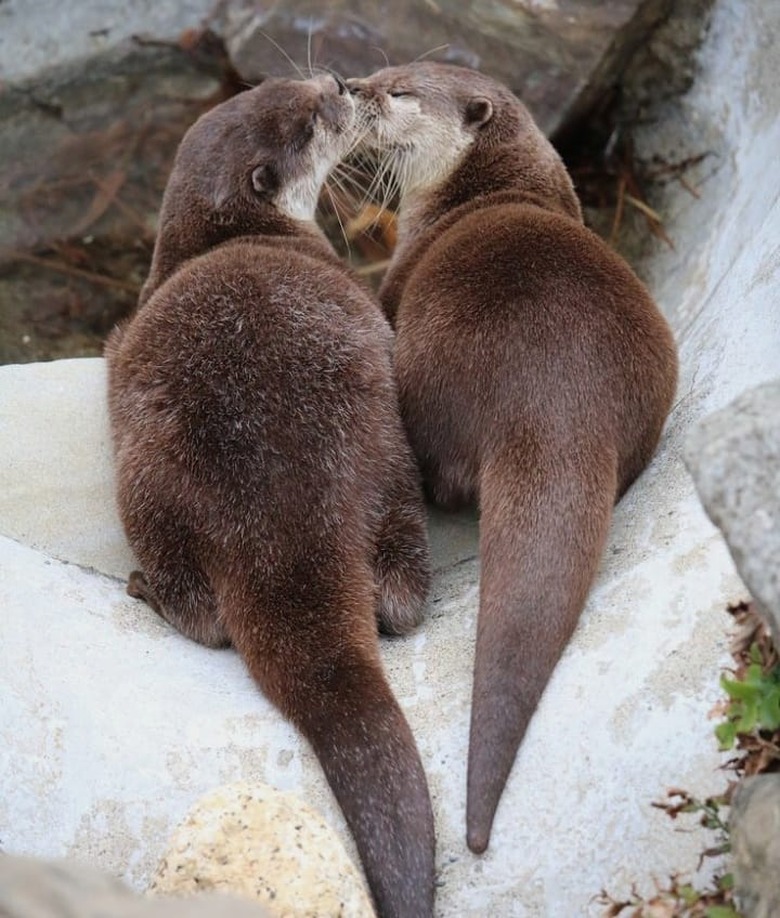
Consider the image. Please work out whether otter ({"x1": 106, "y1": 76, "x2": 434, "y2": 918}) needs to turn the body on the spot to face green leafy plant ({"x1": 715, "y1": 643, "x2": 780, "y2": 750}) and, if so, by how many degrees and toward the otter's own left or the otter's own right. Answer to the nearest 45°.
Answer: approximately 135° to the otter's own right

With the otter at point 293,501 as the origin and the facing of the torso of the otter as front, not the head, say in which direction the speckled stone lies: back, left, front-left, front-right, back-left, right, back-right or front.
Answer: back

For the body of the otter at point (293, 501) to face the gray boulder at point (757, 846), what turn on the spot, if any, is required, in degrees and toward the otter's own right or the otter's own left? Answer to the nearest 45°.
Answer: approximately 135° to the otter's own right

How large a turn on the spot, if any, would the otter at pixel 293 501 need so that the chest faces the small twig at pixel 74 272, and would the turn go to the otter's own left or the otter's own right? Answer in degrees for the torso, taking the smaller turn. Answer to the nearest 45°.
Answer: approximately 45° to the otter's own left

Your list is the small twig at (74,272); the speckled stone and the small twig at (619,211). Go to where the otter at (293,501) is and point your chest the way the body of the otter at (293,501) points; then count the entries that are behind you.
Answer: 1

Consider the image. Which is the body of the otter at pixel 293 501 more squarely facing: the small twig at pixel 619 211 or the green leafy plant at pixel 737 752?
the small twig

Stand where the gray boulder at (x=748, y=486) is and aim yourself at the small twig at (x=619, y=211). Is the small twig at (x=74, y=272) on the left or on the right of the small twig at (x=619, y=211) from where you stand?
left

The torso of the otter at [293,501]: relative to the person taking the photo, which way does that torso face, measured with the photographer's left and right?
facing away from the viewer

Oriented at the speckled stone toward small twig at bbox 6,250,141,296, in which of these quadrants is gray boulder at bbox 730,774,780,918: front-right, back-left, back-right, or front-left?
back-right
